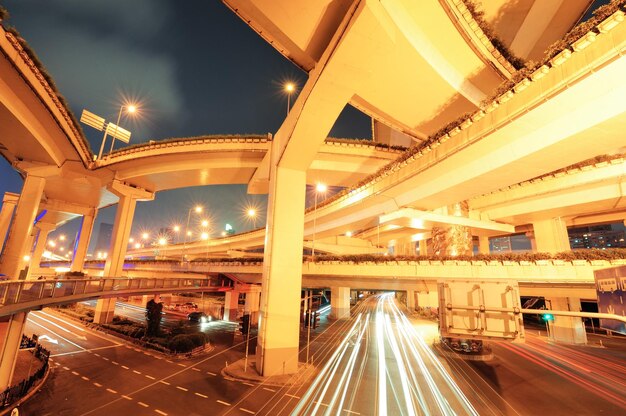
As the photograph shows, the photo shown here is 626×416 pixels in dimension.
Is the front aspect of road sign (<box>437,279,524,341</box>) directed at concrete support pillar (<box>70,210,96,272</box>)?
no

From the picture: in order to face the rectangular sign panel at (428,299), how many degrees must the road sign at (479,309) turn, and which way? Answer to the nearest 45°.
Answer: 0° — it already faces it

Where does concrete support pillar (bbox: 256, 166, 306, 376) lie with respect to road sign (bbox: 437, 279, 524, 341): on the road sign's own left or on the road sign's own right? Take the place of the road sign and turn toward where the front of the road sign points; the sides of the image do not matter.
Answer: on the road sign's own left

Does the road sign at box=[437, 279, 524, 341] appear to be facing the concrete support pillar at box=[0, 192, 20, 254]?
no

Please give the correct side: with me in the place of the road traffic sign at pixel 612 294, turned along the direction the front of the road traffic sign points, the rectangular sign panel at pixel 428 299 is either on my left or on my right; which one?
on my right

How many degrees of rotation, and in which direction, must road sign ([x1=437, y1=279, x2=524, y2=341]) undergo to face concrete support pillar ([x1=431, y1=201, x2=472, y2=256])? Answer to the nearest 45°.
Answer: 0° — it already faces it

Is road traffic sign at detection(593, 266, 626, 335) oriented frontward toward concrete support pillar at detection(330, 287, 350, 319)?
no

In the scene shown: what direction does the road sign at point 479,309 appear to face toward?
away from the camera

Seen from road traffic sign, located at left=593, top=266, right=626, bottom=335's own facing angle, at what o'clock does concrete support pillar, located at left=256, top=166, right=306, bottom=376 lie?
The concrete support pillar is roughly at 2 o'clock from the road traffic sign.

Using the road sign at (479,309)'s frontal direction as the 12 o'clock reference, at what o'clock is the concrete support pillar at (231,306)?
The concrete support pillar is roughly at 10 o'clock from the road sign.

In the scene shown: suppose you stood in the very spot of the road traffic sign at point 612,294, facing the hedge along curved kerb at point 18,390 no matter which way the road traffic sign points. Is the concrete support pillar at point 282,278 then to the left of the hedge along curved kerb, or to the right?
right

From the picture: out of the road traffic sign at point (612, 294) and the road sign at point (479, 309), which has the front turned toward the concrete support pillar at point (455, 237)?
the road sign

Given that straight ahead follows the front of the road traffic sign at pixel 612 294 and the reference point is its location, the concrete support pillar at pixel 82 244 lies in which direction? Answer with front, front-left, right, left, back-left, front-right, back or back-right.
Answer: front-right

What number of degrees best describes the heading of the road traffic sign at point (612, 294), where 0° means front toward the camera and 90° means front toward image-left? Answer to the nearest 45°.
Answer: approximately 45°

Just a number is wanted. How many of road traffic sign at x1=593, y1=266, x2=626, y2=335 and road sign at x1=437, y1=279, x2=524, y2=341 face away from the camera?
1

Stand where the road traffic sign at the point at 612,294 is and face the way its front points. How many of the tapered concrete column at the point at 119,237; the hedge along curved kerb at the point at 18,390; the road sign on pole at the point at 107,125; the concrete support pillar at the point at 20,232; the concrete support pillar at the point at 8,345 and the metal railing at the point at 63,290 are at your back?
0
